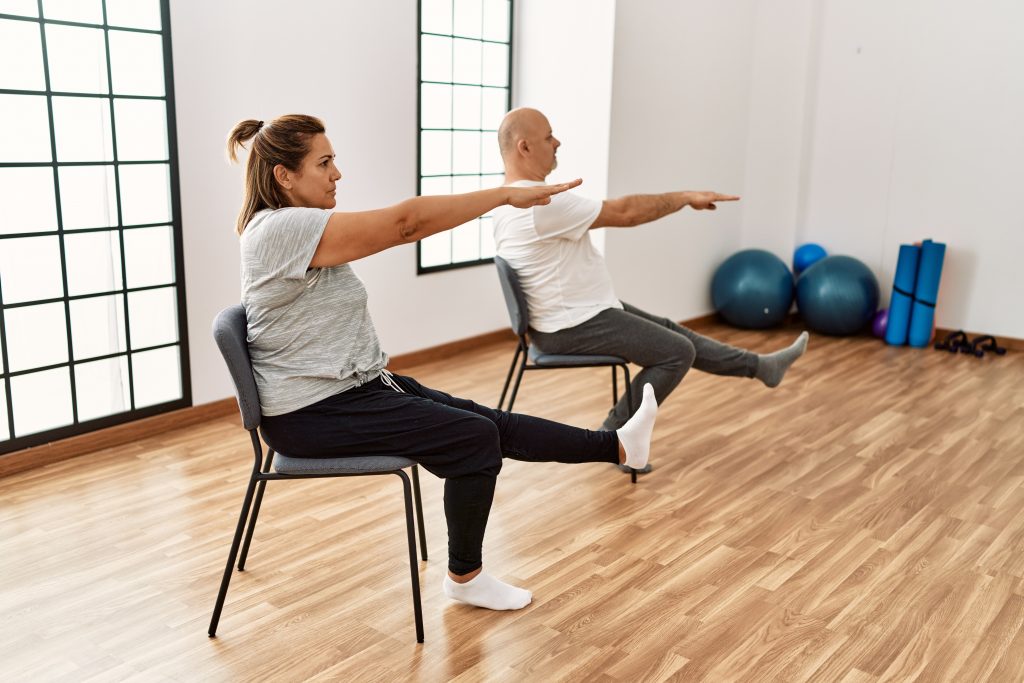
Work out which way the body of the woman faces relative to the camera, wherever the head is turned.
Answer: to the viewer's right

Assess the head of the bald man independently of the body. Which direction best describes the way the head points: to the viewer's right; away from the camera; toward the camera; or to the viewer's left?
to the viewer's right

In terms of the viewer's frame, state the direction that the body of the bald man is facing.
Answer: to the viewer's right

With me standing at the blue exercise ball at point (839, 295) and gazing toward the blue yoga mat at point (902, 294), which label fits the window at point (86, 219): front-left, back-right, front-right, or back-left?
back-right

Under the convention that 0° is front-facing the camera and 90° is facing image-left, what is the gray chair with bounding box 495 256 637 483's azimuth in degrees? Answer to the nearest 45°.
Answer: approximately 270°

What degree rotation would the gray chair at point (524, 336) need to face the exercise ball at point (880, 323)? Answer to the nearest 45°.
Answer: approximately 45° to its left

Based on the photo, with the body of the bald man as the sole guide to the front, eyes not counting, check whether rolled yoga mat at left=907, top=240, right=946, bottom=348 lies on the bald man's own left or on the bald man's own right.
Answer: on the bald man's own left

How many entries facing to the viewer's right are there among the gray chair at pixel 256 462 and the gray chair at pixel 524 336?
2

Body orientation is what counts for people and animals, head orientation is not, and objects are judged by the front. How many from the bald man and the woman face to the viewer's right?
2

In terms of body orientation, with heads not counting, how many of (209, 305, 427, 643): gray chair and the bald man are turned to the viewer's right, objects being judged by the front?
2

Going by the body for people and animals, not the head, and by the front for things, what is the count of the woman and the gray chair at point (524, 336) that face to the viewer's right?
2

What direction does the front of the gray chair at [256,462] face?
to the viewer's right
